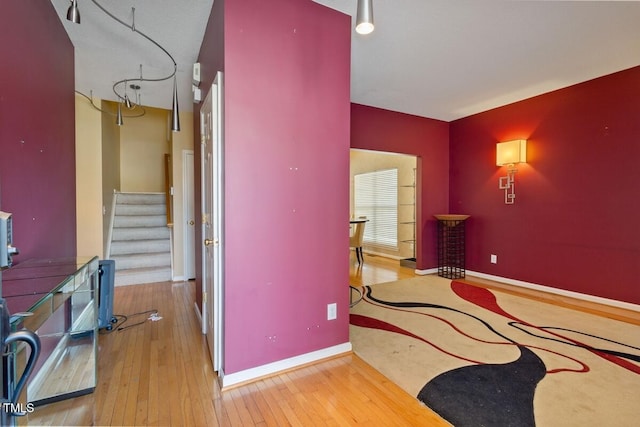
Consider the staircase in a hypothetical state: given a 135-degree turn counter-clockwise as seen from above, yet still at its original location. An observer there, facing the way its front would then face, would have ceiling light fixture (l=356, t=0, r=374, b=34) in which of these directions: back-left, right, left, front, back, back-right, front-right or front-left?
back-right

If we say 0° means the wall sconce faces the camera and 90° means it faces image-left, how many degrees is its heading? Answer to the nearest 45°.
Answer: approximately 45°

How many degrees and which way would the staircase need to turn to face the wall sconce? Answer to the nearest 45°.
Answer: approximately 45° to its left

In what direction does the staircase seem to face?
toward the camera

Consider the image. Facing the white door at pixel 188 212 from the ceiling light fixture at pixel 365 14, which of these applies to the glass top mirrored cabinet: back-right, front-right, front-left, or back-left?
front-left

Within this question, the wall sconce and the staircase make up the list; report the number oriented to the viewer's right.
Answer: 0

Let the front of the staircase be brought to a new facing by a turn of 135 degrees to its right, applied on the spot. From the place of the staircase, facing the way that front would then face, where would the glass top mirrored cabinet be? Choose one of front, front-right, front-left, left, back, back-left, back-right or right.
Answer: back-left

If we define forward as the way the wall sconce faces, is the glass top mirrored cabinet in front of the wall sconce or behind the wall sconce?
in front

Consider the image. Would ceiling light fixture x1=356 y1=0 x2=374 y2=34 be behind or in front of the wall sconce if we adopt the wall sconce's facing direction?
in front
